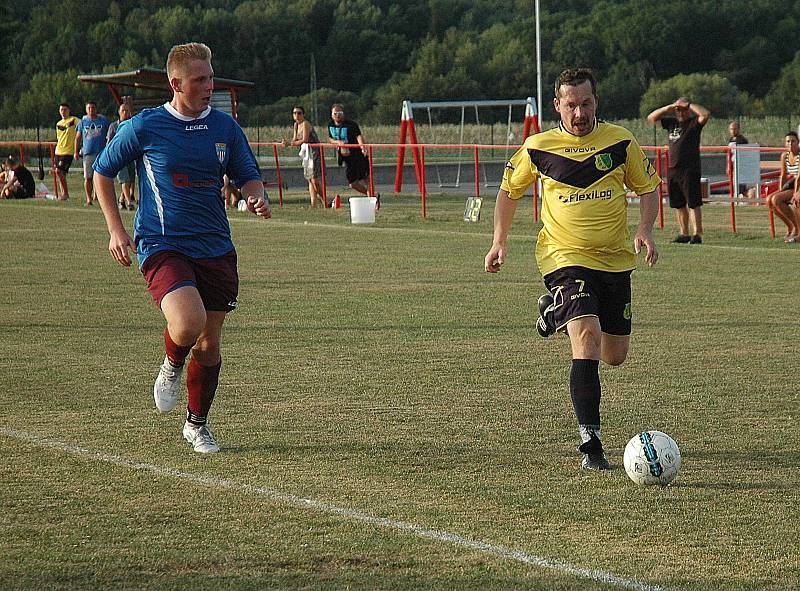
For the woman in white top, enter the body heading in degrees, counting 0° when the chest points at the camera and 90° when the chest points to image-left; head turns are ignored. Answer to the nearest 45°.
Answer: approximately 45°

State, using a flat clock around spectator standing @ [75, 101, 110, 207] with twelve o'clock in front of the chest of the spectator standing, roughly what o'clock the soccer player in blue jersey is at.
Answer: The soccer player in blue jersey is roughly at 12 o'clock from the spectator standing.

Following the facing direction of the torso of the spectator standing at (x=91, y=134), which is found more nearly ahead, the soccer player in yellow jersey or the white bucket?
the soccer player in yellow jersey

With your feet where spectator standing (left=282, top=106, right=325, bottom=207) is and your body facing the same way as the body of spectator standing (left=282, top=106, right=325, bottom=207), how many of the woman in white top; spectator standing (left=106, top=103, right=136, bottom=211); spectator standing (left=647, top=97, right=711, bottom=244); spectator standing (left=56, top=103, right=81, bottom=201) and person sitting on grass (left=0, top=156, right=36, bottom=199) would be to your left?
2

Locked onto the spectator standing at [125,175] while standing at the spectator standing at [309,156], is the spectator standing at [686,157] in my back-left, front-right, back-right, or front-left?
back-left

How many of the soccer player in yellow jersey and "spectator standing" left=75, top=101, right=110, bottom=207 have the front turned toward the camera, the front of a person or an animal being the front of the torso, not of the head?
2

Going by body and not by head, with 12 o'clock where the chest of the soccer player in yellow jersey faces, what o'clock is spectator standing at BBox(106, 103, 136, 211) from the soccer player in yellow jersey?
The spectator standing is roughly at 5 o'clock from the soccer player in yellow jersey.

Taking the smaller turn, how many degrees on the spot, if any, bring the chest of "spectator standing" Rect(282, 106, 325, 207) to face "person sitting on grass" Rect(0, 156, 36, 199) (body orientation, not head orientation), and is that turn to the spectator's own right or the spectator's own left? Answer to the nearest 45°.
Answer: approximately 90° to the spectator's own right

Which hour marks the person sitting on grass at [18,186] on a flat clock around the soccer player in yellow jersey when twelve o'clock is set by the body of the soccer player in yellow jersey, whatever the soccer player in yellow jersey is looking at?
The person sitting on grass is roughly at 5 o'clock from the soccer player in yellow jersey.
